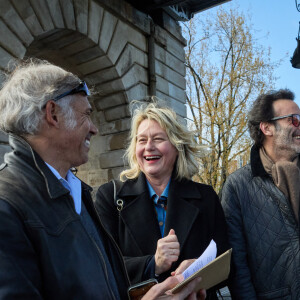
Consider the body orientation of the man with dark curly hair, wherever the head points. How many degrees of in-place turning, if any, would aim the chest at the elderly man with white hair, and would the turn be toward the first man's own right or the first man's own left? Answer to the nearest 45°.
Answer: approximately 90° to the first man's own right

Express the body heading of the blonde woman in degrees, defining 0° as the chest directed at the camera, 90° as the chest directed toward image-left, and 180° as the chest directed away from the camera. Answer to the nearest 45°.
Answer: approximately 0°

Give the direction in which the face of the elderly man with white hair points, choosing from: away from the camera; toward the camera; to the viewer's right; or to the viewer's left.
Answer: to the viewer's right
